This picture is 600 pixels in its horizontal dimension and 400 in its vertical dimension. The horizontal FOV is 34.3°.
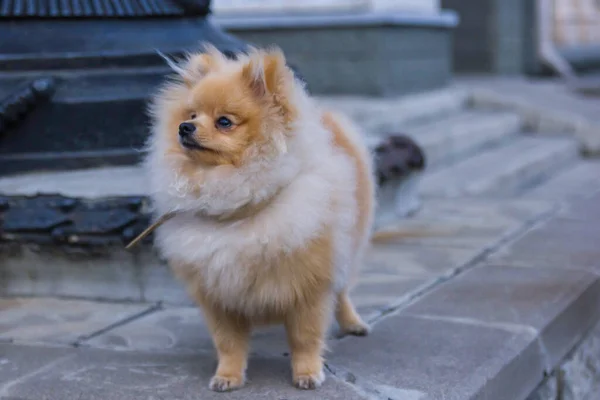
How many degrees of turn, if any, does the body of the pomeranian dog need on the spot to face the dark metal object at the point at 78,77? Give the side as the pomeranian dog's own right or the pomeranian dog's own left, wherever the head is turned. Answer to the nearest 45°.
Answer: approximately 90° to the pomeranian dog's own right

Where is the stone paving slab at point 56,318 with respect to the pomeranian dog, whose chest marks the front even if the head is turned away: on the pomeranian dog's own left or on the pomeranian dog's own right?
on the pomeranian dog's own right

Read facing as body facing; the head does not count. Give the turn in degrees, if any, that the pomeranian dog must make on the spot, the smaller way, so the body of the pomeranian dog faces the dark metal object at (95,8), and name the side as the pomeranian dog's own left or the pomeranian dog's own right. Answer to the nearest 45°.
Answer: approximately 135° to the pomeranian dog's own right

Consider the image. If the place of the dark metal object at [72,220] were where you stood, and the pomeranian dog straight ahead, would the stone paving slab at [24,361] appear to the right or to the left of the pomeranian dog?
right

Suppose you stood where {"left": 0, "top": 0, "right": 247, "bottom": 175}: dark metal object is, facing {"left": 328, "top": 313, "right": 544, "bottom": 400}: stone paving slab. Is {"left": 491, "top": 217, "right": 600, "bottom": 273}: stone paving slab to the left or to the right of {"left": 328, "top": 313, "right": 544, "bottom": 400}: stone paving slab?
left

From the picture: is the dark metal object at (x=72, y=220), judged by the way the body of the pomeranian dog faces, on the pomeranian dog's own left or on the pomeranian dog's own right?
on the pomeranian dog's own right

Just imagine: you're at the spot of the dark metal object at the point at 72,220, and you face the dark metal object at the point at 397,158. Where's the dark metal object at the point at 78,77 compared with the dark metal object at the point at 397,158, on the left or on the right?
left

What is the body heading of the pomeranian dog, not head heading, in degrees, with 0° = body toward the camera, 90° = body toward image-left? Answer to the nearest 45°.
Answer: approximately 45°

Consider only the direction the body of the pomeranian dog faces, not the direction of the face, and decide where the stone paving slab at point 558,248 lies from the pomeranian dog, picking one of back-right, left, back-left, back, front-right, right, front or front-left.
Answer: back
